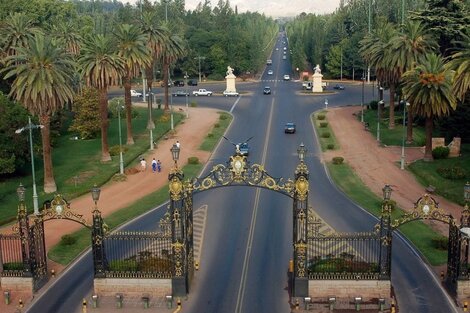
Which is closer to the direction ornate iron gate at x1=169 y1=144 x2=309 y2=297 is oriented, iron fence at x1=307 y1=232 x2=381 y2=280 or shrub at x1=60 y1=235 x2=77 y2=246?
the iron fence

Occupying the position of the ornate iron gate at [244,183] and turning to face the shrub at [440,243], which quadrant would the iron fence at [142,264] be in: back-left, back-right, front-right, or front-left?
back-left

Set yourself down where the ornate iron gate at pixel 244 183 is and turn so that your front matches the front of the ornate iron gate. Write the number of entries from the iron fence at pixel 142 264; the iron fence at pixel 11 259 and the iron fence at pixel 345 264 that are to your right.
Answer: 2

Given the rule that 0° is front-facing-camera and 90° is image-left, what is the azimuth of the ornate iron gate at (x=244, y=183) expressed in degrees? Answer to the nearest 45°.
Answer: approximately 0°

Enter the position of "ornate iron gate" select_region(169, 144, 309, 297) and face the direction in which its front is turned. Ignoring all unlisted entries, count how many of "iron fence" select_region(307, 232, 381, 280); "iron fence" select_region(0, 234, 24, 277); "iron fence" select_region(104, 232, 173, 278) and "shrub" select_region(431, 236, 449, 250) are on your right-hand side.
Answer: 2

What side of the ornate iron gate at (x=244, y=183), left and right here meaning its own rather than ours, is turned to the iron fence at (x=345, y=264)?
left

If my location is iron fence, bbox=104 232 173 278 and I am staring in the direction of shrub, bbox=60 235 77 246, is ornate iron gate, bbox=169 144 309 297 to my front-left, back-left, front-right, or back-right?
back-right

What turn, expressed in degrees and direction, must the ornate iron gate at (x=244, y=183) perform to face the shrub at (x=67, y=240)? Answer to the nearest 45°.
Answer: approximately 135° to its right

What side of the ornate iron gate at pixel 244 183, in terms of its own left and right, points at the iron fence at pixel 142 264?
right

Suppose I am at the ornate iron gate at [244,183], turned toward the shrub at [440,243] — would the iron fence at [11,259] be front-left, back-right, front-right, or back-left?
back-left

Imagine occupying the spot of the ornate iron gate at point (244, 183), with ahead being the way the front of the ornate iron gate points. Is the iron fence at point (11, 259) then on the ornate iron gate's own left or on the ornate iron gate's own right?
on the ornate iron gate's own right
